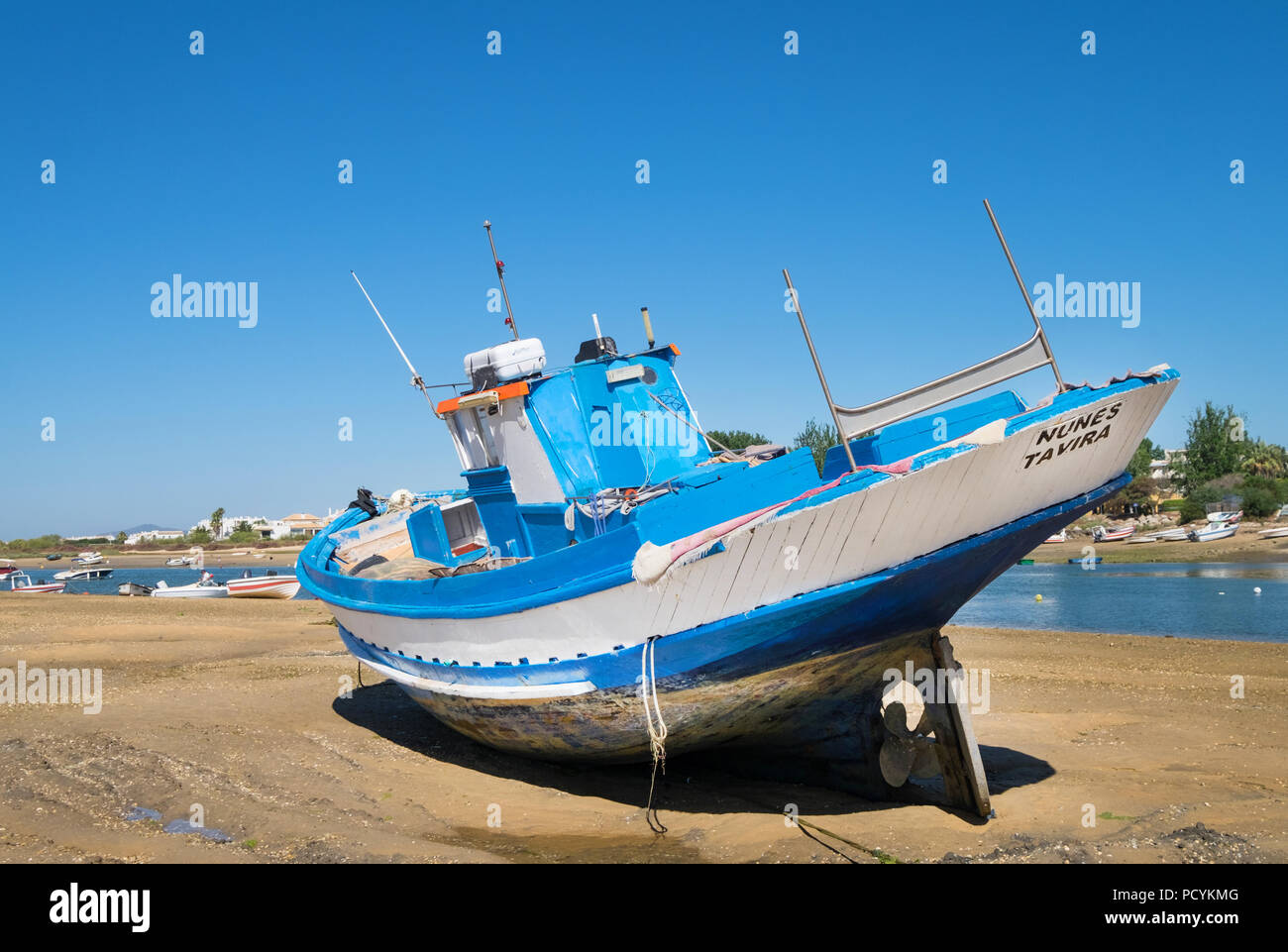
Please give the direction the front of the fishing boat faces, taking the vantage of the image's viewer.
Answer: facing away from the viewer and to the left of the viewer

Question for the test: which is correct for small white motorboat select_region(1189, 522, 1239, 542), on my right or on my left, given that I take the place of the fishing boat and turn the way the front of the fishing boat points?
on my right

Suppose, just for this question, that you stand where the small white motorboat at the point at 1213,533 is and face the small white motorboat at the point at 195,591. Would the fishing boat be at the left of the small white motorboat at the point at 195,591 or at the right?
left
